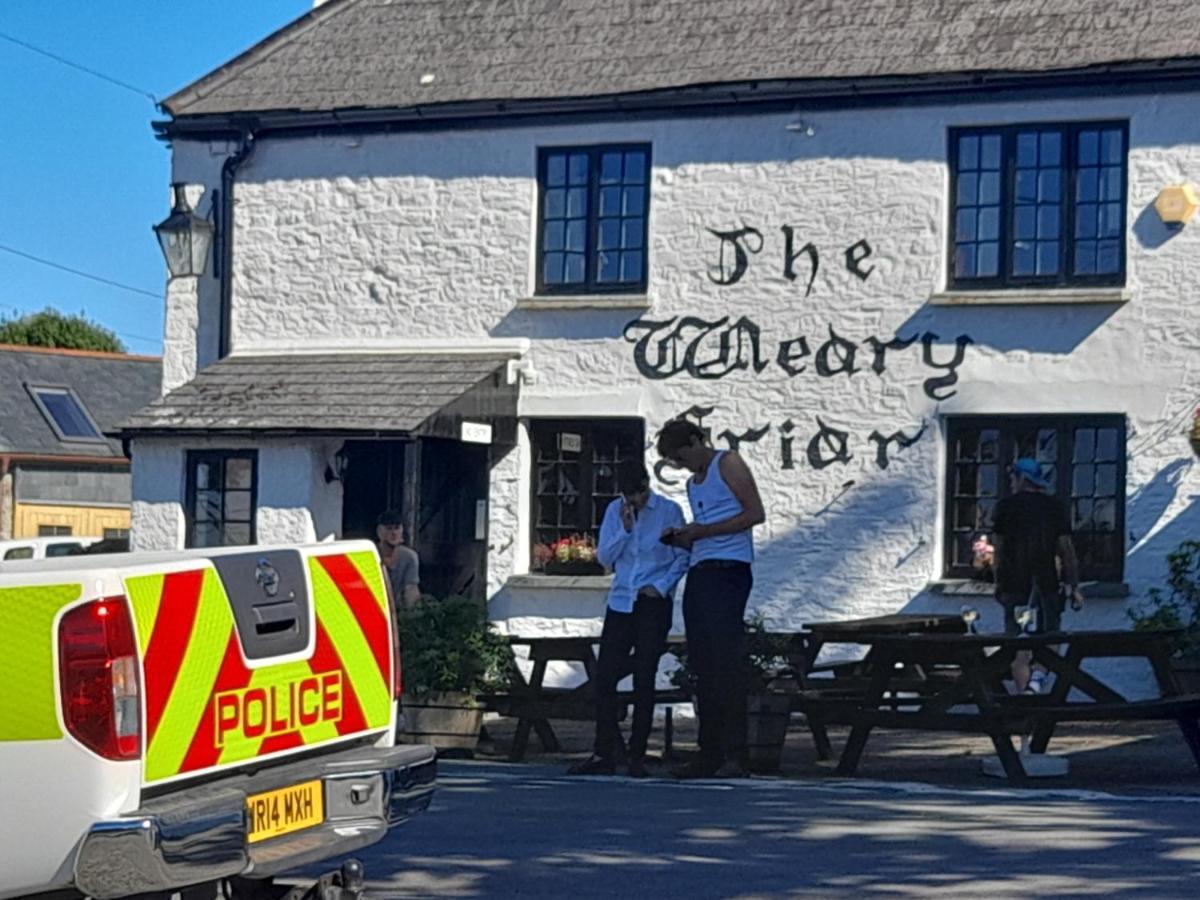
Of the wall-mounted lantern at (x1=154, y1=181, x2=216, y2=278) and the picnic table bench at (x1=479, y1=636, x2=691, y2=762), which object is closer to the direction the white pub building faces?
the picnic table bench

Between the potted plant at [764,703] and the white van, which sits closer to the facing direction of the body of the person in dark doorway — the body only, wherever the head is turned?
the potted plant

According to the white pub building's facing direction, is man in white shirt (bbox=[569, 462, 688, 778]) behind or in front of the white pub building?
in front

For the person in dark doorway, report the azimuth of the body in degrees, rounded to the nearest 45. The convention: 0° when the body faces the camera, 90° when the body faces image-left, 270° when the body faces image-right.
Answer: approximately 0°

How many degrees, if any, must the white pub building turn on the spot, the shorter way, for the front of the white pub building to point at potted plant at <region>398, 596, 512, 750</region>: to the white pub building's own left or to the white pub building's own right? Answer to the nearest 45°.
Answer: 0° — it already faces it

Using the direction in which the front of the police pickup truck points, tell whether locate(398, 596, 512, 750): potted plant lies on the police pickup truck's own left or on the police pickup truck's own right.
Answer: on the police pickup truck's own right

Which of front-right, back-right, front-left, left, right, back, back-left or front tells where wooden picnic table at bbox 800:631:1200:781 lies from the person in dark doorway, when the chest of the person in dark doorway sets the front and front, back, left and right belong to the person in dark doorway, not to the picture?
front-left

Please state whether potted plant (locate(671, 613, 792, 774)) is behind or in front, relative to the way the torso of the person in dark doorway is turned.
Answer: in front

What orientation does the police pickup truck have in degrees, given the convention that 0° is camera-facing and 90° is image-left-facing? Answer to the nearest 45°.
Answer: approximately 135°
